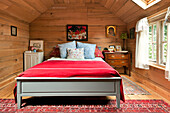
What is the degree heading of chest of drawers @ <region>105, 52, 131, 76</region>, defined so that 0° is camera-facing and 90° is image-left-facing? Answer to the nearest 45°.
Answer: approximately 0°

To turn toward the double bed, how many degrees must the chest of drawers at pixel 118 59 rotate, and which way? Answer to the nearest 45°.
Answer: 0° — it already faces it

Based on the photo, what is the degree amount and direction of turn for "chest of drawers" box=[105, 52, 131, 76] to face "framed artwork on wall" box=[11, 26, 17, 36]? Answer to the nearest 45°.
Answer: approximately 45° to its right

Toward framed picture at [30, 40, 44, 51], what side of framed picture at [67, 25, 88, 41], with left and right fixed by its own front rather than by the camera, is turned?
right

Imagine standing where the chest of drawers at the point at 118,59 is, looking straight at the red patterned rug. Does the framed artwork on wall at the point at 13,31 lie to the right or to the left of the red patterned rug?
right
